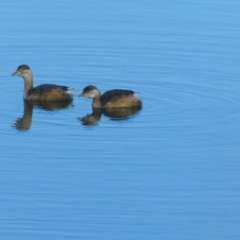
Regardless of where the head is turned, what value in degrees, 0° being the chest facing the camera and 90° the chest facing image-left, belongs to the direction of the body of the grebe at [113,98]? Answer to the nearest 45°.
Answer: approximately 90°

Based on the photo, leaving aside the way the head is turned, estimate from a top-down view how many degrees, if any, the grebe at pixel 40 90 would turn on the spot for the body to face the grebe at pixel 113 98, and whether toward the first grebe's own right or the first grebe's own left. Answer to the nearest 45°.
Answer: approximately 135° to the first grebe's own left

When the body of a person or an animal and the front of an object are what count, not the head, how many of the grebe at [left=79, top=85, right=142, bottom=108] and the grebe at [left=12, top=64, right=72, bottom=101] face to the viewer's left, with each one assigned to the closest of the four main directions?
2

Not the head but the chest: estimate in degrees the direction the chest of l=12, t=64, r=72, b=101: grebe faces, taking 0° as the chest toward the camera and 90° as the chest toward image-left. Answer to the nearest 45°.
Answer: approximately 90°
